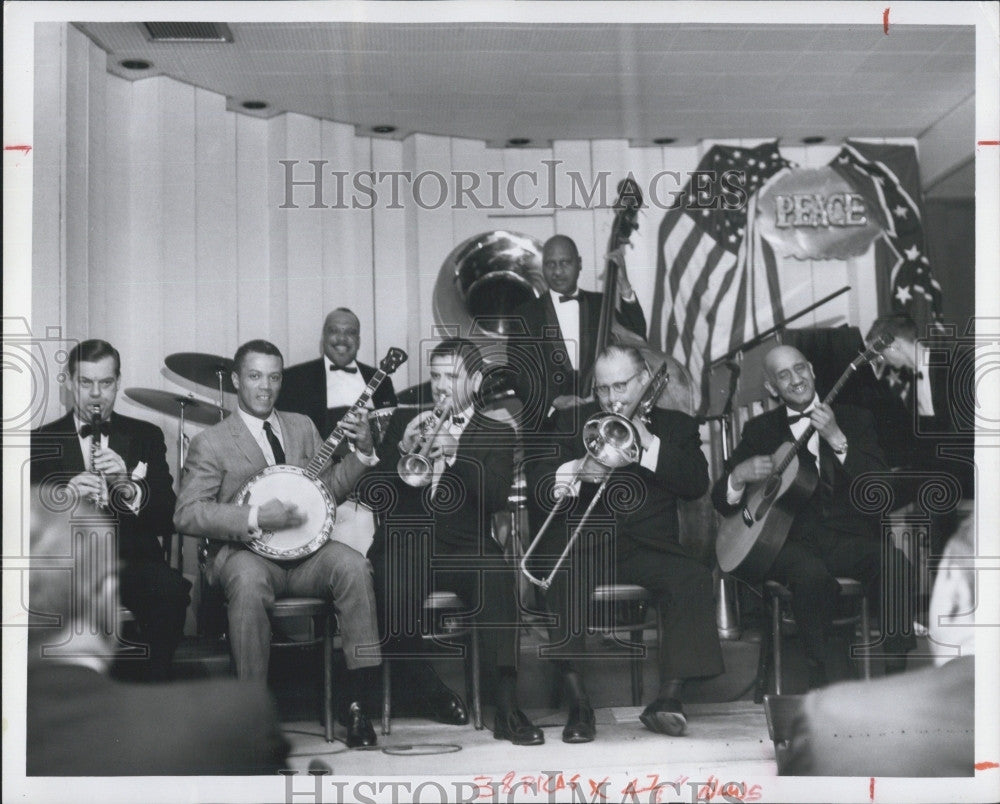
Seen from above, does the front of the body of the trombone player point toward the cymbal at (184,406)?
no

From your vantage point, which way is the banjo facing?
toward the camera

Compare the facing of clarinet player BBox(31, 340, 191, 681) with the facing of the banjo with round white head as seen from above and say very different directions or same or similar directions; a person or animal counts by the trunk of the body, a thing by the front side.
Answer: same or similar directions

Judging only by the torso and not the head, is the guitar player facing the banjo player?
no

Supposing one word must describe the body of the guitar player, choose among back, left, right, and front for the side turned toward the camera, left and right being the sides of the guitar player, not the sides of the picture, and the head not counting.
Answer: front

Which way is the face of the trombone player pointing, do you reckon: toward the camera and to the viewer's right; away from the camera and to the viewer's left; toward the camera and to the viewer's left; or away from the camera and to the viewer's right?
toward the camera and to the viewer's left

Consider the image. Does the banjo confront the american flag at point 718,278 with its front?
no

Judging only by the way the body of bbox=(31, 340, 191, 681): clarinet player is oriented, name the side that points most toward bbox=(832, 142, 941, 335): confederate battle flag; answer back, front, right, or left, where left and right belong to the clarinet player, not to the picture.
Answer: left

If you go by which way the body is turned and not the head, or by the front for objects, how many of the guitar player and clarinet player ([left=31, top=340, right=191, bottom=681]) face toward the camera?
2

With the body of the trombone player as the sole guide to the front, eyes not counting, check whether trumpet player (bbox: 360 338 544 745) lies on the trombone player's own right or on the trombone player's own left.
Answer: on the trombone player's own right

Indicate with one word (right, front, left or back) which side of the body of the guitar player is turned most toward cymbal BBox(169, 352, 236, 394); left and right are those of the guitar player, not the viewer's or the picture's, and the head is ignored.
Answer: right

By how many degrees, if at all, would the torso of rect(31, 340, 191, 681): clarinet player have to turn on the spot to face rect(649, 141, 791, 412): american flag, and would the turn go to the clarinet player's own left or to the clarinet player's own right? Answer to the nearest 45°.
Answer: approximately 90° to the clarinet player's own left

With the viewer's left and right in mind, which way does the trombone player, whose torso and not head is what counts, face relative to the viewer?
facing the viewer

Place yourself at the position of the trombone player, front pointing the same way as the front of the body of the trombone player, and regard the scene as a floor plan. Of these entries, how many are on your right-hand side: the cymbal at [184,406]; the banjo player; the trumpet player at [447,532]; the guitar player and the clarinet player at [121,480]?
4

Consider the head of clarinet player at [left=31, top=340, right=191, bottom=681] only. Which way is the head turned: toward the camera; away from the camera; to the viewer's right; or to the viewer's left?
toward the camera
